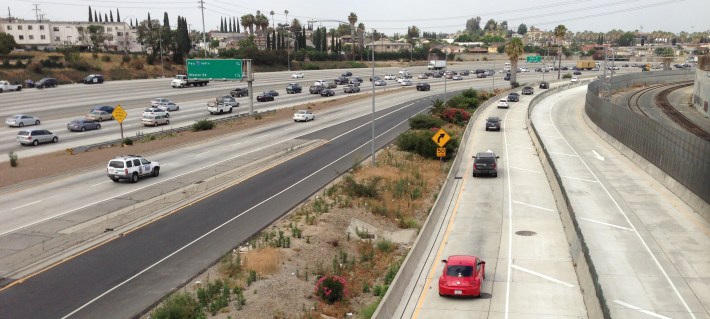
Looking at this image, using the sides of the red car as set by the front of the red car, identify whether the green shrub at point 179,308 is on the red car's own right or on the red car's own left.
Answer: on the red car's own left

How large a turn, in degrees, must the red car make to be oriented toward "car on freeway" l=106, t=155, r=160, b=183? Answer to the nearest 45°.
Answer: approximately 45° to its left

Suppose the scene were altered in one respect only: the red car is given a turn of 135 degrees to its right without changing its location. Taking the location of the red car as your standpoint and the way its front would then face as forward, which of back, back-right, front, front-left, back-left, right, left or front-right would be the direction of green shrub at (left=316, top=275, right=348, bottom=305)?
back-right

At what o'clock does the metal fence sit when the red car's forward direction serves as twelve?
The metal fence is roughly at 1 o'clock from the red car.

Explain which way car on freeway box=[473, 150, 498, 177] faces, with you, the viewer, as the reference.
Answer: facing away from the viewer

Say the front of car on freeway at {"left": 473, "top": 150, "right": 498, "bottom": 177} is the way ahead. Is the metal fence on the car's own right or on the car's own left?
on the car's own right

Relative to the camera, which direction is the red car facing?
away from the camera

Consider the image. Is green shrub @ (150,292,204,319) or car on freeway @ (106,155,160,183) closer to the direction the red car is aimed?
the car on freeway

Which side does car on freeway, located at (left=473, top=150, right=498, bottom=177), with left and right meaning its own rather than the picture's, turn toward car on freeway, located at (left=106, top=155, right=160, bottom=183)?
left

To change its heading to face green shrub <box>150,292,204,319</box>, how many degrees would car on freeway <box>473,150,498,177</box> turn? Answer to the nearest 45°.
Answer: approximately 180°
